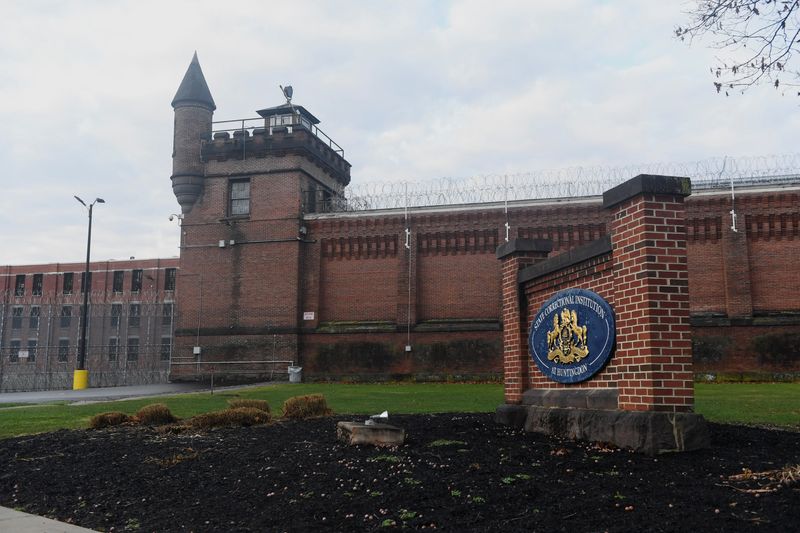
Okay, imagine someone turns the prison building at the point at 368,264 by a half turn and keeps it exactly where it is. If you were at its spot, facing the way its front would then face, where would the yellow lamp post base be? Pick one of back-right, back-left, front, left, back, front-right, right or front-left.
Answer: left

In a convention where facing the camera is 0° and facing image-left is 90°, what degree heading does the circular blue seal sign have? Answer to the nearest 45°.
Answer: approximately 45°

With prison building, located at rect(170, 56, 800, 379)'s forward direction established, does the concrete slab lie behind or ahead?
ahead

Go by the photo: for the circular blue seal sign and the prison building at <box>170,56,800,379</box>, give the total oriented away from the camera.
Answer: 0

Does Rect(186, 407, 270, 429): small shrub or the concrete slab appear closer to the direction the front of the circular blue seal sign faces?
the concrete slab

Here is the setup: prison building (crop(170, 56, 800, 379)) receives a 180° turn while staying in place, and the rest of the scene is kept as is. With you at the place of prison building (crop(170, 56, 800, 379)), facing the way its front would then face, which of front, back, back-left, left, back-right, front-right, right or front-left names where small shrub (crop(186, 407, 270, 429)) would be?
back

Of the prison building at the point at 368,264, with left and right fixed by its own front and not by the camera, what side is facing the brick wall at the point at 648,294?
front

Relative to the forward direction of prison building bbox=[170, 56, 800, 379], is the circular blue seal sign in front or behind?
in front

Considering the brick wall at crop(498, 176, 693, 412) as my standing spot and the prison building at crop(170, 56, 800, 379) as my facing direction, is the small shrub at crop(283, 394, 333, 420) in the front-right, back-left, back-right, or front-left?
front-left

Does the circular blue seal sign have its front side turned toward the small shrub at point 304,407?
no

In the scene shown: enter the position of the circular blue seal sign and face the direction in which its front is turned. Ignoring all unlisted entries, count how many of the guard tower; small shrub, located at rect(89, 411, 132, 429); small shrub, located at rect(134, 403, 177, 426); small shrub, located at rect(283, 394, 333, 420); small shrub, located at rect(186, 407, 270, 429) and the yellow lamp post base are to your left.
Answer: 0

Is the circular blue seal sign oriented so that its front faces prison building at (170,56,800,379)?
no

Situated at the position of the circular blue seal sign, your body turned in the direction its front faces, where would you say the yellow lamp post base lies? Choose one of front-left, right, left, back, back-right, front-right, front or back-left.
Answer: right

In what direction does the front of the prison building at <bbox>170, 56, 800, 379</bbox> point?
toward the camera

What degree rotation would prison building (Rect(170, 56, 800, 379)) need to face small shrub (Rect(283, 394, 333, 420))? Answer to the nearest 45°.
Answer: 0° — it already faces it
